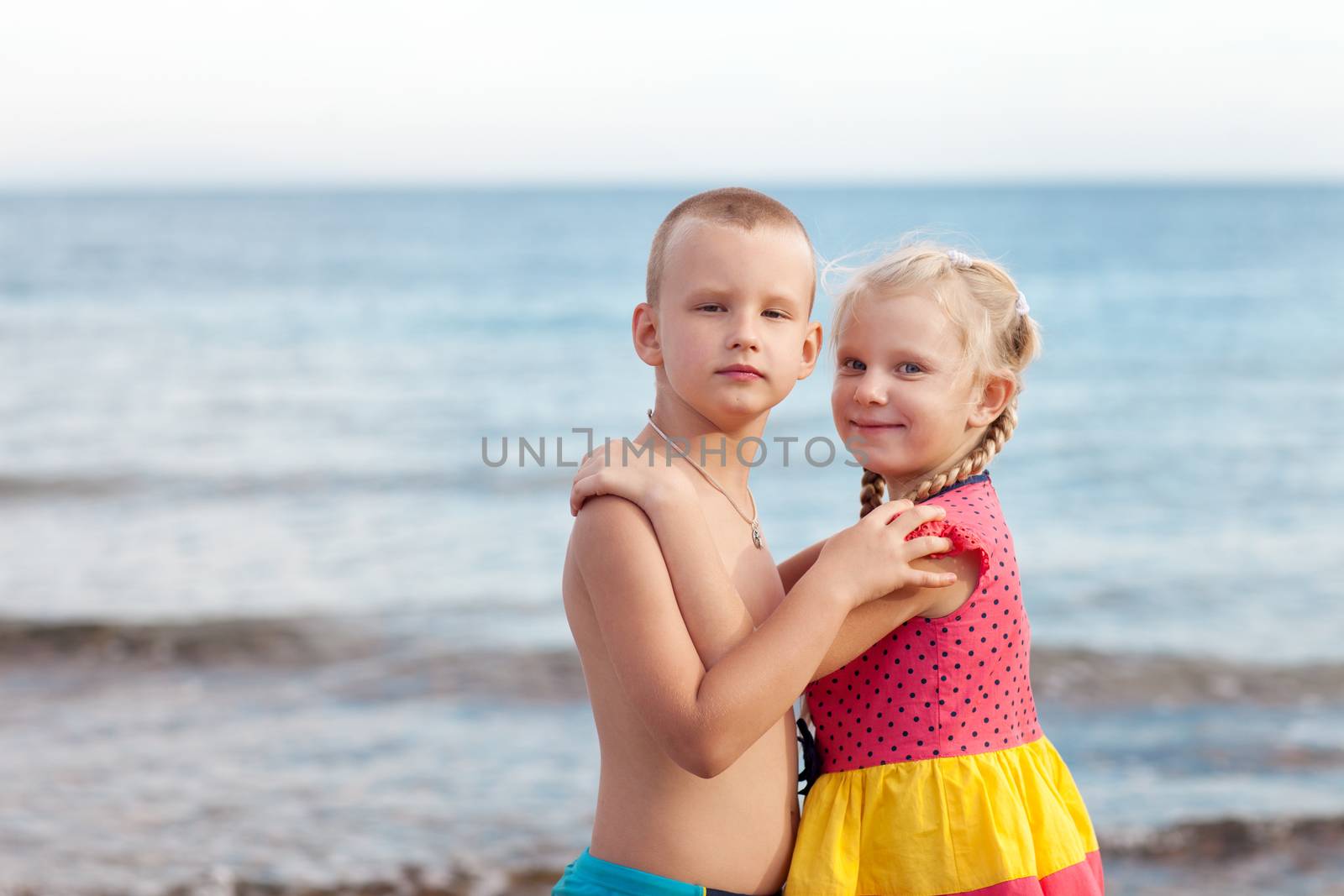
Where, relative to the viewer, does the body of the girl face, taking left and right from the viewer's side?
facing to the left of the viewer

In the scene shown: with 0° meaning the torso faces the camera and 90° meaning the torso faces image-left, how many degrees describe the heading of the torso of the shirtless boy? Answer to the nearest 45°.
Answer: approximately 315°
